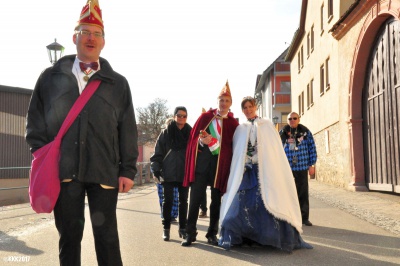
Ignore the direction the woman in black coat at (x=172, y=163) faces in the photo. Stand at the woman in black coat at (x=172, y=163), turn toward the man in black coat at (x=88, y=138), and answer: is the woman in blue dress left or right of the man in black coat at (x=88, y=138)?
left

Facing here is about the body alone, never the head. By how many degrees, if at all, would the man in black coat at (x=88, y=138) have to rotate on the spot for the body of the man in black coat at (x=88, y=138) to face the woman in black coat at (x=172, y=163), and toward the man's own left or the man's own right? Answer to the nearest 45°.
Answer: approximately 180°

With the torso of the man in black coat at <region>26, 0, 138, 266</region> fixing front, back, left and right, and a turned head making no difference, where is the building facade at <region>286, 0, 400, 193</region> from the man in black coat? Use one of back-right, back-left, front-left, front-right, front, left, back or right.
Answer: back-left

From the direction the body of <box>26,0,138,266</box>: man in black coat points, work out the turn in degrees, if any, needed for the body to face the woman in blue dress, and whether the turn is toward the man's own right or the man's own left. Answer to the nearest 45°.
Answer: approximately 135° to the man's own left

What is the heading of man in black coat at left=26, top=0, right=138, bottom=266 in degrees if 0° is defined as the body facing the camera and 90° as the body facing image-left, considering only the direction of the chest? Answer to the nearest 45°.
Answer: approximately 0°
